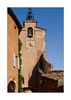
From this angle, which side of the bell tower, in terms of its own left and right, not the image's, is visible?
front
